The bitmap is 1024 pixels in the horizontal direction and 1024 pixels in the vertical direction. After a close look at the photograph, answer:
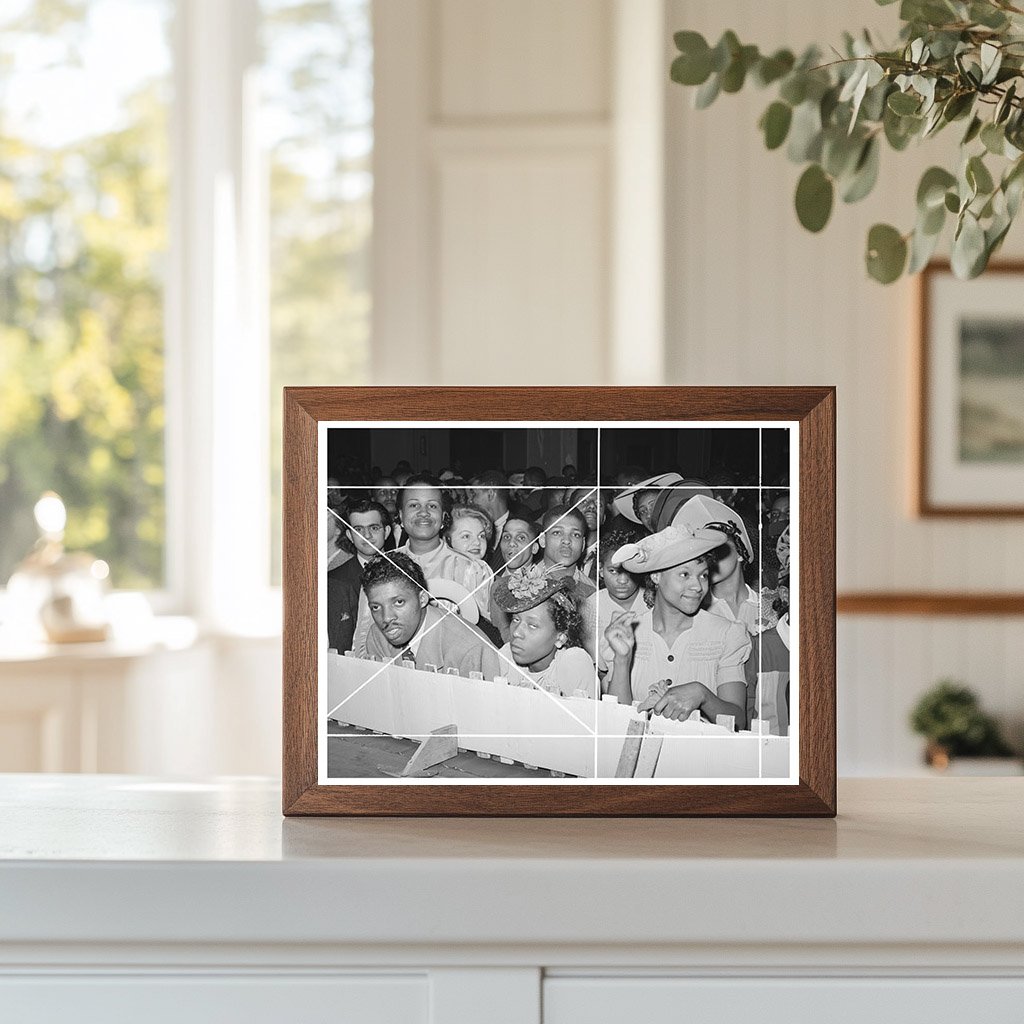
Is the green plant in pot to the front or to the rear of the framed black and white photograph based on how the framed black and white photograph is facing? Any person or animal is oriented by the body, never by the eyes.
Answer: to the rear

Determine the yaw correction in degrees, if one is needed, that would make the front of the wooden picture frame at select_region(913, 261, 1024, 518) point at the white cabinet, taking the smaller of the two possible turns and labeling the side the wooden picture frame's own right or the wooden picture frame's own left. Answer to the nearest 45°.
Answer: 0° — it already faces it

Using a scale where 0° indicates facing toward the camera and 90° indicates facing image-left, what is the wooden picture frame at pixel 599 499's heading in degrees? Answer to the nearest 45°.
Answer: approximately 0°

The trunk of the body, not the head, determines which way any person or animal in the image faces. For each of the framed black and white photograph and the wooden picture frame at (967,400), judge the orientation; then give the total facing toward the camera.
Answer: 2

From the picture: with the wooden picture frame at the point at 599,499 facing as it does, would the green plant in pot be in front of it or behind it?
behind

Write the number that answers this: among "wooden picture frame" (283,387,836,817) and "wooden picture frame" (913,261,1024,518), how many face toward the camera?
2
